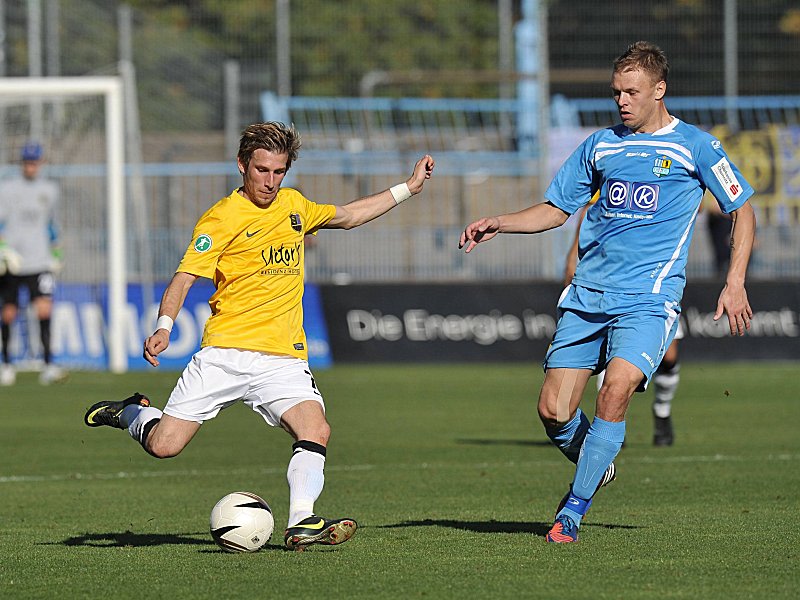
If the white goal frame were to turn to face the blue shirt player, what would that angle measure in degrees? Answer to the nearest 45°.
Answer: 0° — it already faces them

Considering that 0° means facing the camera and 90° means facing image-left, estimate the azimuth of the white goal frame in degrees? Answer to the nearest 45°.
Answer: approximately 0°

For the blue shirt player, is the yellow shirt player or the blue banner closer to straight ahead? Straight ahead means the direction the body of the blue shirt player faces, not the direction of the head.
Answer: the yellow shirt player

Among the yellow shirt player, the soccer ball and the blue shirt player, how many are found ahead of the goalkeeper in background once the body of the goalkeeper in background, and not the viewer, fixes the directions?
3

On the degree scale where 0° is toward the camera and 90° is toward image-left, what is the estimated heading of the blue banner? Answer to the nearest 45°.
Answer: approximately 0°

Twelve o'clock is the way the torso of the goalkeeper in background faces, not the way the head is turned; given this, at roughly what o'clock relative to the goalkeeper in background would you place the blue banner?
The blue banner is roughly at 7 o'clock from the goalkeeper in background.

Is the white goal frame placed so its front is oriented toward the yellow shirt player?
yes
